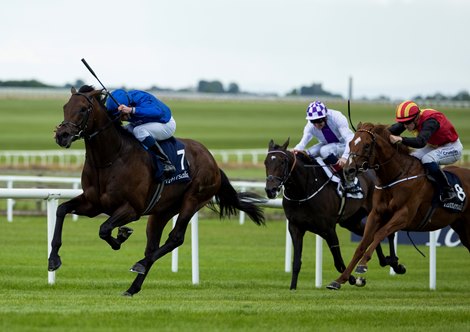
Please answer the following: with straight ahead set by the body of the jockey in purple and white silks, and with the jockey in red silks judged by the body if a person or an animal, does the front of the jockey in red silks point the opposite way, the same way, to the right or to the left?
the same way

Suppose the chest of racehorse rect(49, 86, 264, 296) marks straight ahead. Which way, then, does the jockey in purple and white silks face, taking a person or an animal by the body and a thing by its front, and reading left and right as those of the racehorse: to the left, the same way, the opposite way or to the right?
the same way

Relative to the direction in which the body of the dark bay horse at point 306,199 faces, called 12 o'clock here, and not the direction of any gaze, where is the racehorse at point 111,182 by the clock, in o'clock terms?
The racehorse is roughly at 12 o'clock from the dark bay horse.

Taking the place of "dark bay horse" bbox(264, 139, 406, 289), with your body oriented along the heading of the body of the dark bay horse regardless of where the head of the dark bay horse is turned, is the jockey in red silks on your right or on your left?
on your left

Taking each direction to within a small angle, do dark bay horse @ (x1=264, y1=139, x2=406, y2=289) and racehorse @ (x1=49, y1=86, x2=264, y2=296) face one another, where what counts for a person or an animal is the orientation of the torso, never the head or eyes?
no

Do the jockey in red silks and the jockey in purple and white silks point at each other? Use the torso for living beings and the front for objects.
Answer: no

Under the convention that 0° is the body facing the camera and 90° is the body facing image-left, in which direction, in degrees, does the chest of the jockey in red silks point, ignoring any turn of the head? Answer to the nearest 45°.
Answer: approximately 45°

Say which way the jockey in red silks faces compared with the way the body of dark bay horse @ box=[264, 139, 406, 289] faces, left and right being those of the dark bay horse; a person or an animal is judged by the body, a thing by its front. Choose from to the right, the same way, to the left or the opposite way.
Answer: the same way

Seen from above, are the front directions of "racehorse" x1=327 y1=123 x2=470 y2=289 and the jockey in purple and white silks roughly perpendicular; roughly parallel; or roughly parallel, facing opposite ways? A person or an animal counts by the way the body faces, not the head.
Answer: roughly parallel

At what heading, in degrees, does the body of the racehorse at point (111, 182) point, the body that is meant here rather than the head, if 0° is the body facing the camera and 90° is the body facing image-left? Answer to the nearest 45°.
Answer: approximately 45°

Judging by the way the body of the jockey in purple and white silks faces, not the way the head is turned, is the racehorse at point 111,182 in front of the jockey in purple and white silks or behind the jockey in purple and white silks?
in front

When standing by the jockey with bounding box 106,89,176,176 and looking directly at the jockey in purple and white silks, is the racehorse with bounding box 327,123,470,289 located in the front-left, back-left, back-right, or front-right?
front-right

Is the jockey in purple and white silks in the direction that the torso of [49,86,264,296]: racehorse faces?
no

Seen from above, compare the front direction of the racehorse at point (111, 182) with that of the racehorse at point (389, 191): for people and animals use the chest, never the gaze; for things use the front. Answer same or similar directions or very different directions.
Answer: same or similar directions

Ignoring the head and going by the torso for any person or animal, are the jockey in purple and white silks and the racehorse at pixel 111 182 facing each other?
no

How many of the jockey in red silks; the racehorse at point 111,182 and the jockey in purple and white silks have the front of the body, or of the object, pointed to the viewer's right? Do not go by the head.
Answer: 0
